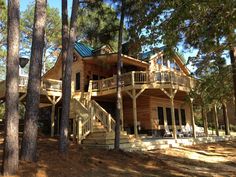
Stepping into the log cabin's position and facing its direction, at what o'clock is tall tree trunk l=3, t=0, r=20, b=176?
The tall tree trunk is roughly at 2 o'clock from the log cabin.

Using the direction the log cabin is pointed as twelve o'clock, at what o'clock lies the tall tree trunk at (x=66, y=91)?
The tall tree trunk is roughly at 2 o'clock from the log cabin.

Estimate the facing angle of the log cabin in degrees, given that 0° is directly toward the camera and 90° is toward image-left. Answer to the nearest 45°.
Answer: approximately 315°

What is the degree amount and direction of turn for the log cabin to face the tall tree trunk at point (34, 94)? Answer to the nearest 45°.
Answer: approximately 45° to its right
